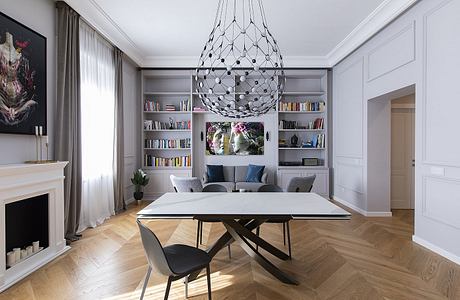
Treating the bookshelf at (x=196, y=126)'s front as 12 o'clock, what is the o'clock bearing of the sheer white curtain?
The sheer white curtain is roughly at 1 o'clock from the bookshelf.

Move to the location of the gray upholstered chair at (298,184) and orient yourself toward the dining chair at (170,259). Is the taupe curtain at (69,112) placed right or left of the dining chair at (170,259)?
right

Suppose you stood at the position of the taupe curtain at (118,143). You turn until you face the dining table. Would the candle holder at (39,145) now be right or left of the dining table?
right

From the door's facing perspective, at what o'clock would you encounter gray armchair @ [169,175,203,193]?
The gray armchair is roughly at 1 o'clock from the door.

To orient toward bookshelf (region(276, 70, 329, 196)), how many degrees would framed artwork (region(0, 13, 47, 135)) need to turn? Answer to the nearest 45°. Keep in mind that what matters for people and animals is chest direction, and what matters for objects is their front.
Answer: approximately 45° to its left

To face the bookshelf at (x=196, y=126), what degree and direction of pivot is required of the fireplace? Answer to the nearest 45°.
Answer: approximately 90° to its left
